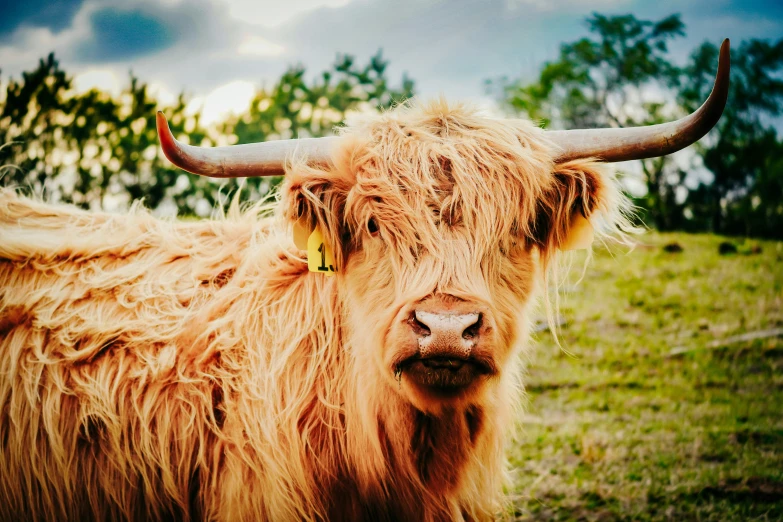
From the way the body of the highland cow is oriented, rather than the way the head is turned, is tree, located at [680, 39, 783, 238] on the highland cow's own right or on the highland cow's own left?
on the highland cow's own left

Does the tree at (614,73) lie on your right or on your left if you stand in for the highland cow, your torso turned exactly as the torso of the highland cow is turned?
on your left

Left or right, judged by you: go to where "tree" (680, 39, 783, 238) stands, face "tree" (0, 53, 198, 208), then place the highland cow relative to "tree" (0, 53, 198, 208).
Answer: left

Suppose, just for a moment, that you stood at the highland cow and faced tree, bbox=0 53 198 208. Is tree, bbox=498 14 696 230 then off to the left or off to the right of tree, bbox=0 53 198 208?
right
